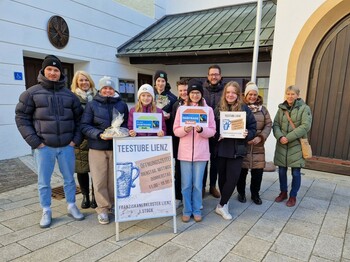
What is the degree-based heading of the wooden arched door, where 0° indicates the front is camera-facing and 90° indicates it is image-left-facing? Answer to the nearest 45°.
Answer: approximately 45°

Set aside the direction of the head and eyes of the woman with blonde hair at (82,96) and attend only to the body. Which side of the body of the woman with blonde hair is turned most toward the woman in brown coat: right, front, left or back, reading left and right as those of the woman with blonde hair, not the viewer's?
left

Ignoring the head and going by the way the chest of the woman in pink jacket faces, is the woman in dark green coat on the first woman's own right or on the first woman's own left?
on the first woman's own left

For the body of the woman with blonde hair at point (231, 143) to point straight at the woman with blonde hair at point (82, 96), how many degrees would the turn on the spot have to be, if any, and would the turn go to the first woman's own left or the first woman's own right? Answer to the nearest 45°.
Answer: approximately 90° to the first woman's own right

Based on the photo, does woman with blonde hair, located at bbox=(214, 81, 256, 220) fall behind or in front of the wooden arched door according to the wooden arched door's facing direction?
in front

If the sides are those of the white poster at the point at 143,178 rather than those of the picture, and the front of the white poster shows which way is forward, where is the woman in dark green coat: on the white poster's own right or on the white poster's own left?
on the white poster's own left

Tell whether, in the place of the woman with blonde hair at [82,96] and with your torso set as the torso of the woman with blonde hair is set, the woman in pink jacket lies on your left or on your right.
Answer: on your left
